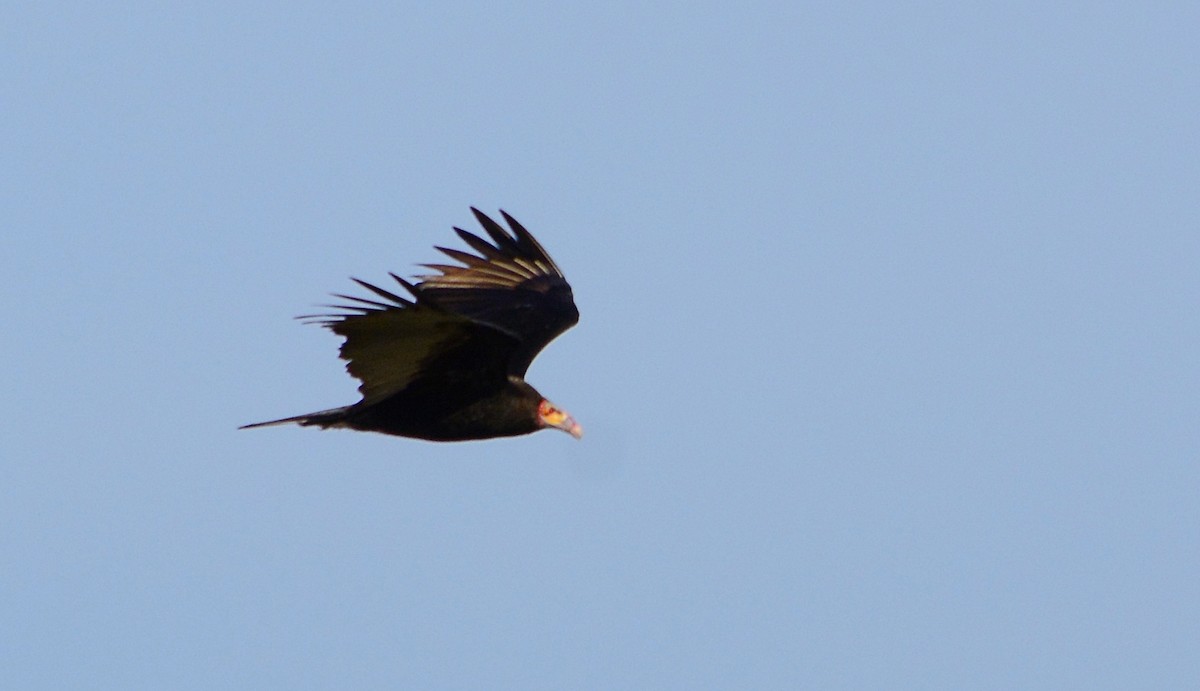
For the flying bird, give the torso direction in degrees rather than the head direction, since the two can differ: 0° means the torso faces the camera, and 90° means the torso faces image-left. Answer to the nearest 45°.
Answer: approximately 270°
